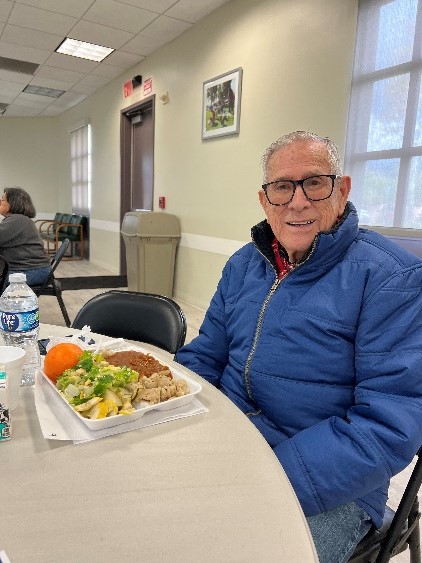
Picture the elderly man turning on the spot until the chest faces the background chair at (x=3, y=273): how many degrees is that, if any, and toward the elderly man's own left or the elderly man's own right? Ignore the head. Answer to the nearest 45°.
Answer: approximately 90° to the elderly man's own right

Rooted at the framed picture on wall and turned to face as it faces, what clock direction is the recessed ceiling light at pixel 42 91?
The recessed ceiling light is roughly at 3 o'clock from the framed picture on wall.

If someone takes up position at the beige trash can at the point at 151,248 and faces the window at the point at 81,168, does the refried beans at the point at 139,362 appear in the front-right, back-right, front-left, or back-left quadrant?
back-left

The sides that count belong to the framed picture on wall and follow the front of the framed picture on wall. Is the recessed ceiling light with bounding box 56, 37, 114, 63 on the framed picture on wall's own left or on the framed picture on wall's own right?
on the framed picture on wall's own right

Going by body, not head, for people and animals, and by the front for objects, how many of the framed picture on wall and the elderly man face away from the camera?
0

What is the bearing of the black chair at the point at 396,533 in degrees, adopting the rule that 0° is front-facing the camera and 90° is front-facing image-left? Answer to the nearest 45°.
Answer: approximately 90°

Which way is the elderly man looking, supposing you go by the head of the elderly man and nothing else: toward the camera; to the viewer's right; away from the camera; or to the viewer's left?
toward the camera

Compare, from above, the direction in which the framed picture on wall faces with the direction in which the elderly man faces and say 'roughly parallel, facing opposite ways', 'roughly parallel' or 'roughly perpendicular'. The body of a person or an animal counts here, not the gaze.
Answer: roughly parallel

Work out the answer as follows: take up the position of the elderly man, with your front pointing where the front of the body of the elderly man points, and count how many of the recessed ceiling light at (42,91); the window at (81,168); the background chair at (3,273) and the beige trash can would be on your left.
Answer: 0

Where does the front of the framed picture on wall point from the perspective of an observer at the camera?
facing the viewer and to the left of the viewer

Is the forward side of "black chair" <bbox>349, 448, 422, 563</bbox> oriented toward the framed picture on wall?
no

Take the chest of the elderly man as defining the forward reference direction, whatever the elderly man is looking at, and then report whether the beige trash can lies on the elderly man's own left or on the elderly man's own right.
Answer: on the elderly man's own right

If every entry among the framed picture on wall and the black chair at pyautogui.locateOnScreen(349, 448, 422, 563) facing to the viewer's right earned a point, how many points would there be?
0

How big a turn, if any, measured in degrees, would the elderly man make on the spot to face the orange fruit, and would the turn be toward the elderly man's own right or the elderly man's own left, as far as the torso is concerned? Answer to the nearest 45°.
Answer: approximately 45° to the elderly man's own right
